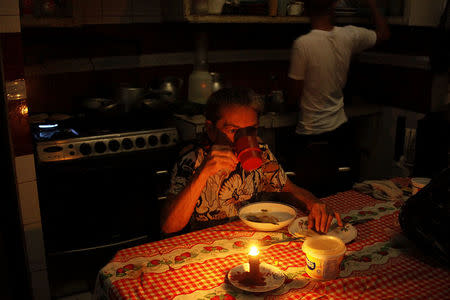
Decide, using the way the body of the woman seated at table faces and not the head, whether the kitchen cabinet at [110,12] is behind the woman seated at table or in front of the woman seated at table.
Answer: behind

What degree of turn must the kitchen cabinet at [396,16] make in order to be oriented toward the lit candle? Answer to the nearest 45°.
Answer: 0° — it already faces it

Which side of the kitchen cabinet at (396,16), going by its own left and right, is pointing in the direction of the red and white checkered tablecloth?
front

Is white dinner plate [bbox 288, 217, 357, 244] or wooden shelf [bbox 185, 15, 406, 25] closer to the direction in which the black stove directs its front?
the white dinner plate

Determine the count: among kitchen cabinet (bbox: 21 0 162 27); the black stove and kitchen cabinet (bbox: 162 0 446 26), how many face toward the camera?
3

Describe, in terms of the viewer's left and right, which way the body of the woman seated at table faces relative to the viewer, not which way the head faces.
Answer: facing the viewer and to the right of the viewer

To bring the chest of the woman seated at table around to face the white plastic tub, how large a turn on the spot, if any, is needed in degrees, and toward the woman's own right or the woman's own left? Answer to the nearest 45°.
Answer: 0° — they already face it

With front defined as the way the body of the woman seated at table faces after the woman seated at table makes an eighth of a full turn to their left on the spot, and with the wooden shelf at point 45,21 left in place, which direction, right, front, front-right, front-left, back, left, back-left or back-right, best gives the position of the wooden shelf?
back-left

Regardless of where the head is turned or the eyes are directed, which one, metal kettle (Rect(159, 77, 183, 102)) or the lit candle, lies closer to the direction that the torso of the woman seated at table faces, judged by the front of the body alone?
the lit candle

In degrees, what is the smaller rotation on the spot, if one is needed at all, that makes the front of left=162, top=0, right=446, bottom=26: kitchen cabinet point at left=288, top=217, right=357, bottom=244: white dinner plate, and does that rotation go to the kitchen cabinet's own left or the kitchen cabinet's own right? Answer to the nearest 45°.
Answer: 0° — it already faces it

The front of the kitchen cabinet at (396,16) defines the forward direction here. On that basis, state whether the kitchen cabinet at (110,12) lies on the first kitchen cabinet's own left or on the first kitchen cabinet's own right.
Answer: on the first kitchen cabinet's own right

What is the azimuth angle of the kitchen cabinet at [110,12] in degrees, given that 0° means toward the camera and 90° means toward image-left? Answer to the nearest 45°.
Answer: approximately 0°
